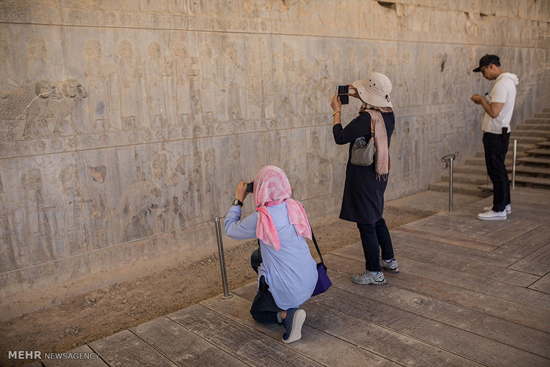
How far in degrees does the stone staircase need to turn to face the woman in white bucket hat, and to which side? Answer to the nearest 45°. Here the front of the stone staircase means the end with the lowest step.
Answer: approximately 45° to its left

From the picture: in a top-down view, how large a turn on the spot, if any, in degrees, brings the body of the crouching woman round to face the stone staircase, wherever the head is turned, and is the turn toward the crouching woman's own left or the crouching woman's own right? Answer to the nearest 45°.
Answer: approximately 90° to the crouching woman's own right

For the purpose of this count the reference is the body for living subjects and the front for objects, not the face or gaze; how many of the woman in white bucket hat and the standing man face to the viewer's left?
2

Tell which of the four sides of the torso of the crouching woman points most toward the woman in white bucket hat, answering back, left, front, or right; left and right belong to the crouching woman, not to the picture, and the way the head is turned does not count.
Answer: right

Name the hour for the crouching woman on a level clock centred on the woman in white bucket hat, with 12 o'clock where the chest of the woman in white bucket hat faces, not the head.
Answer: The crouching woman is roughly at 10 o'clock from the woman in white bucket hat.

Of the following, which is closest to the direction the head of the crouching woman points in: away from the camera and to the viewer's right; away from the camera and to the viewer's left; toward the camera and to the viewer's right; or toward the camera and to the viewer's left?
away from the camera and to the viewer's left

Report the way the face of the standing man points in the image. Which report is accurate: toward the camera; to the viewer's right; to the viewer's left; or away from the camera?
to the viewer's left

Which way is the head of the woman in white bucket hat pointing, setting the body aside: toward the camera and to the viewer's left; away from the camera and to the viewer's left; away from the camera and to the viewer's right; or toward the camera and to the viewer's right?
away from the camera and to the viewer's left

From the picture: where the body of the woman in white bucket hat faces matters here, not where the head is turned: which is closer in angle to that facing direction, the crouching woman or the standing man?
the crouching woman

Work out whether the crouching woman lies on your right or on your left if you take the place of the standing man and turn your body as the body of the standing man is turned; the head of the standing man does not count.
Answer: on your left

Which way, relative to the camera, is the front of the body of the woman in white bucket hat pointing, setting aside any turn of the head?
to the viewer's left

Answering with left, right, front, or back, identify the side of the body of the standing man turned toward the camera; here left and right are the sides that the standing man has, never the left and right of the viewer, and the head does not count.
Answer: left

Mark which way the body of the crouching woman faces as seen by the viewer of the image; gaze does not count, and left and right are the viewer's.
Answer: facing away from the viewer and to the left of the viewer

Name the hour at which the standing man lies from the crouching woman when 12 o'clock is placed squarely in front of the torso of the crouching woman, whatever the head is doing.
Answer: The standing man is roughly at 3 o'clock from the crouching woman.
